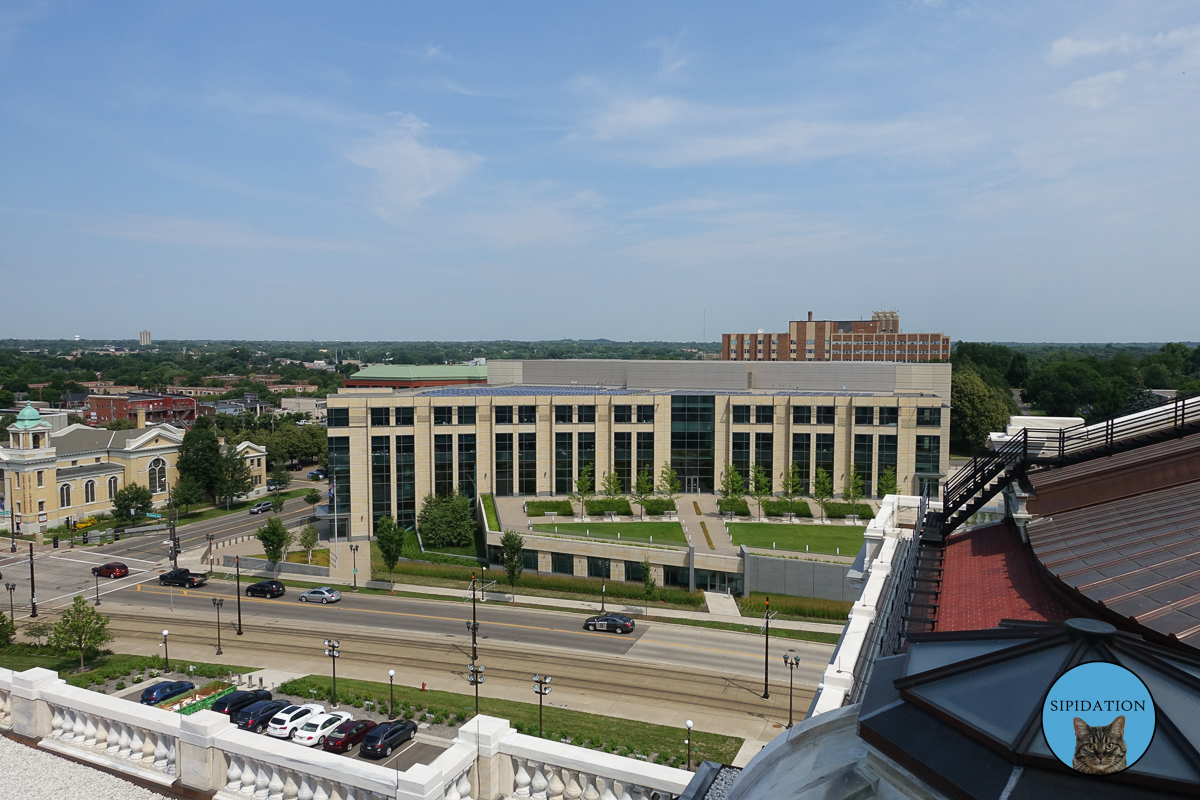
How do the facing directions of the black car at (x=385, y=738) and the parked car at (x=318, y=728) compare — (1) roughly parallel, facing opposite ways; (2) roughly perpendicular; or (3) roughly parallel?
roughly parallel

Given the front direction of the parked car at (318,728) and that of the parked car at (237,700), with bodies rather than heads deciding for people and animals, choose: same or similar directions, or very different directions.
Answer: same or similar directions

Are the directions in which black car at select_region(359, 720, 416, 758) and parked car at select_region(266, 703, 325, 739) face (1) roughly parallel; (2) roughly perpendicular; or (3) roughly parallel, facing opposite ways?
roughly parallel

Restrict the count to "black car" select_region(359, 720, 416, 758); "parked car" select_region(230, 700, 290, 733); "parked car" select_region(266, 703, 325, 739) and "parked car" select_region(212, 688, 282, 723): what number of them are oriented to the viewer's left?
0
